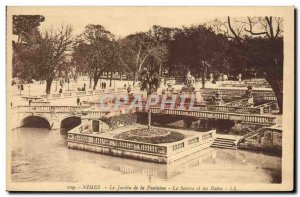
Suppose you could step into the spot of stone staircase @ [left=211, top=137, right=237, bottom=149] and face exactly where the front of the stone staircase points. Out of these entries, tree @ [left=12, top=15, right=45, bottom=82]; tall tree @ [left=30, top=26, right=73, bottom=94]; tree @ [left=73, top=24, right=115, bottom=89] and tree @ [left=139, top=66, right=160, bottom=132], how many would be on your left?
0

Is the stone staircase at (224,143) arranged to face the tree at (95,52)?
no

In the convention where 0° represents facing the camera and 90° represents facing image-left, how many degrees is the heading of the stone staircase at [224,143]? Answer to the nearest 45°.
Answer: approximately 0°

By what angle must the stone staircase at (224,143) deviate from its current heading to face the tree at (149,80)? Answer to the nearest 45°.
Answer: approximately 90° to its right

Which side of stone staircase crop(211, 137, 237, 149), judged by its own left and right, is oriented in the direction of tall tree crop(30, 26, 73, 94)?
right

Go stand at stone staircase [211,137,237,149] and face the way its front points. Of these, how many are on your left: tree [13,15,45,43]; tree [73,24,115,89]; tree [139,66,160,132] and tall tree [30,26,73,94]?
0

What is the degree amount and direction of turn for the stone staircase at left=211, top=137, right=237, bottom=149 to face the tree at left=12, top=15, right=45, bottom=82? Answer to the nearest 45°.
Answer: approximately 90° to its right
